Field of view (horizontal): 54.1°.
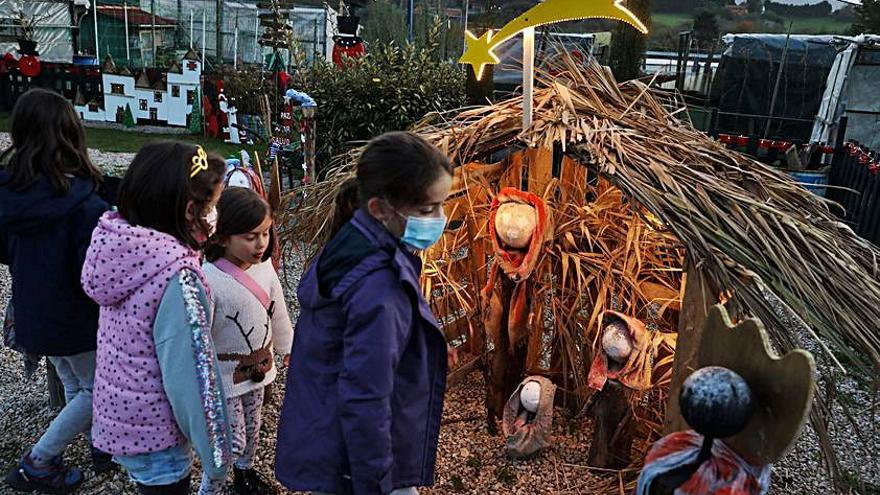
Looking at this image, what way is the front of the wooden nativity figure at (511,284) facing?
toward the camera

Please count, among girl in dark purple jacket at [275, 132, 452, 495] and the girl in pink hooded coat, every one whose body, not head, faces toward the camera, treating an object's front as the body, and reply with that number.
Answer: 0

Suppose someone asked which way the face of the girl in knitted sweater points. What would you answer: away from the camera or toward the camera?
toward the camera

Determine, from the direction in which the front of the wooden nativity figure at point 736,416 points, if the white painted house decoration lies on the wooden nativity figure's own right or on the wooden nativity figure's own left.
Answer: on the wooden nativity figure's own right

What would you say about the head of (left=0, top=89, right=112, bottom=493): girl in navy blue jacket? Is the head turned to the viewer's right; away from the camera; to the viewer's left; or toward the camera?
away from the camera

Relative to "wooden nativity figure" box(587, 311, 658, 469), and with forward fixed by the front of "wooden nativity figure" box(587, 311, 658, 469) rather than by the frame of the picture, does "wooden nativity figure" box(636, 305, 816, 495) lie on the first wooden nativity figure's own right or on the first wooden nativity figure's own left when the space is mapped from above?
on the first wooden nativity figure's own left

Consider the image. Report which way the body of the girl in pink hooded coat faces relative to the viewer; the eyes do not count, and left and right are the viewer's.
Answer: facing away from the viewer and to the right of the viewer

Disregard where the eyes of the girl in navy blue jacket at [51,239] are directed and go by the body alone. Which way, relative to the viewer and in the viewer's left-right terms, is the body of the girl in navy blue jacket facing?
facing away from the viewer and to the right of the viewer

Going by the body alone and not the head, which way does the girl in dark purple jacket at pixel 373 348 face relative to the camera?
to the viewer's right

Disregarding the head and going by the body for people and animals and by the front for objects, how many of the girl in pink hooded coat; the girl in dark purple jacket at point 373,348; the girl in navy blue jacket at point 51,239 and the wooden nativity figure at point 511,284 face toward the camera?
1

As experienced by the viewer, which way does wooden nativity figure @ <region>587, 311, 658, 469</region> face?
facing the viewer and to the left of the viewer
